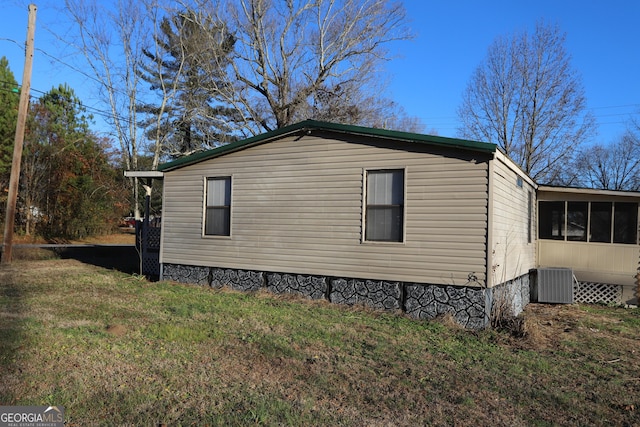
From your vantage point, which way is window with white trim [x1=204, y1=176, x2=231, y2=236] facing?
toward the camera

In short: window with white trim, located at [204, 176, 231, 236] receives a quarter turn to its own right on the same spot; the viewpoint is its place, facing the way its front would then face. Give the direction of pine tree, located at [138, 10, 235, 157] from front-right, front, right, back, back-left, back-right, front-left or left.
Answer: right

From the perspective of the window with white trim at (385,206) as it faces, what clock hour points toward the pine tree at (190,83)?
The pine tree is roughly at 5 o'clock from the window with white trim.

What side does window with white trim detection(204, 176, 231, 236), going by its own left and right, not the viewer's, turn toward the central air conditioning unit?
left

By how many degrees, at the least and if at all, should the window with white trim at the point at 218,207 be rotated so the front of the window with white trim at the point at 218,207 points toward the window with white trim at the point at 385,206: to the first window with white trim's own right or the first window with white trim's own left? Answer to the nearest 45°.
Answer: approximately 45° to the first window with white trim's own left

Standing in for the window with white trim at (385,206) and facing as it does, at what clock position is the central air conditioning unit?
The central air conditioning unit is roughly at 8 o'clock from the window with white trim.

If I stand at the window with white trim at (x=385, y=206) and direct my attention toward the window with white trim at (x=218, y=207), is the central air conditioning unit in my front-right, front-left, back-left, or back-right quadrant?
back-right

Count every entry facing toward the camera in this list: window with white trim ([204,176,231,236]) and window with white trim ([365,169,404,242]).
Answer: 2

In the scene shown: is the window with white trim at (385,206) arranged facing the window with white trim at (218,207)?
no

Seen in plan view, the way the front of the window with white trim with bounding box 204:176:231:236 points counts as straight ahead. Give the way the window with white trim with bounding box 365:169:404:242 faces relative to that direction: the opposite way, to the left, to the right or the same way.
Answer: the same way

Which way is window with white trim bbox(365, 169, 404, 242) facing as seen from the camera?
toward the camera

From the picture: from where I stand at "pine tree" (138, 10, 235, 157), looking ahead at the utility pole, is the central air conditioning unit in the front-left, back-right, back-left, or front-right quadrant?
front-left

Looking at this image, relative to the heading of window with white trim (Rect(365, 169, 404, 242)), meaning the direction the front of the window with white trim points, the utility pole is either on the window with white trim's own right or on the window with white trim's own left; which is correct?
on the window with white trim's own right
